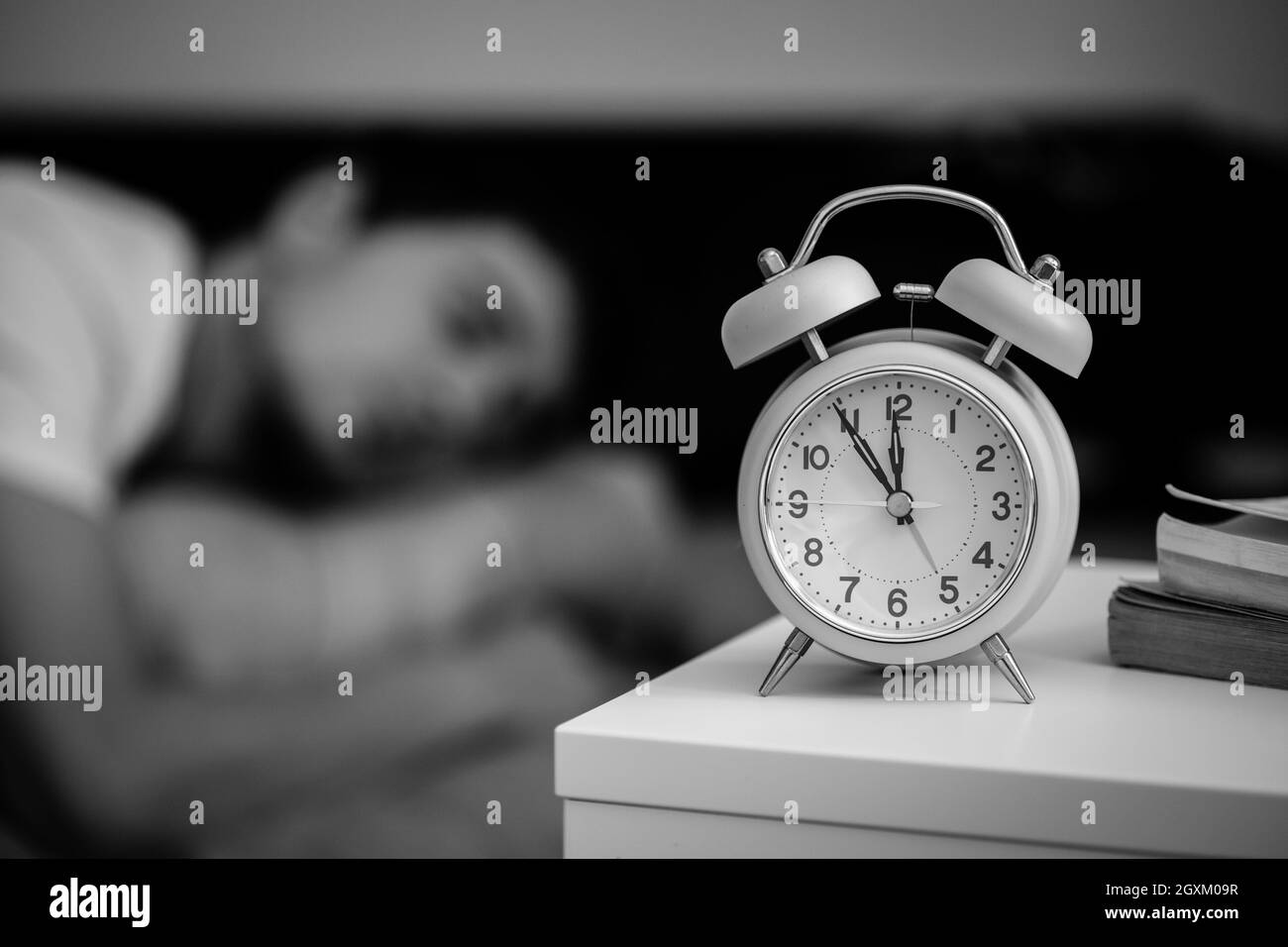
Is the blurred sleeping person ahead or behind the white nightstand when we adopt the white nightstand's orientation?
behind

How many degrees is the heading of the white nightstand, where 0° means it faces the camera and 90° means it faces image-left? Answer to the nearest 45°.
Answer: approximately 0°

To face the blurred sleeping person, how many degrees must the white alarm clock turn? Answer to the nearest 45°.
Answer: approximately 135° to its right

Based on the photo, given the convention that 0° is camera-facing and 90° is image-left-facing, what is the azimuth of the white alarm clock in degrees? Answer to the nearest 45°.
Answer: approximately 0°
